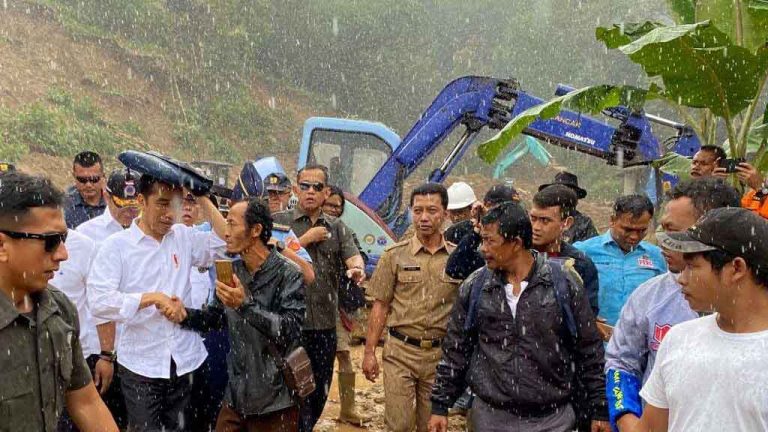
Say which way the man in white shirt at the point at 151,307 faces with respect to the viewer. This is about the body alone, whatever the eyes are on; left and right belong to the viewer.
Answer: facing the viewer and to the right of the viewer

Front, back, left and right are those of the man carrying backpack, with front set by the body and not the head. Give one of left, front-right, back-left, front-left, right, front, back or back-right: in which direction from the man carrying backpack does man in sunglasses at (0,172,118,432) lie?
front-right

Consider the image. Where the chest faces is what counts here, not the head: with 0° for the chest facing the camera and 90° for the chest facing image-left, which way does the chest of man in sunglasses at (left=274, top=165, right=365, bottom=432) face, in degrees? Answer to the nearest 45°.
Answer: approximately 0°

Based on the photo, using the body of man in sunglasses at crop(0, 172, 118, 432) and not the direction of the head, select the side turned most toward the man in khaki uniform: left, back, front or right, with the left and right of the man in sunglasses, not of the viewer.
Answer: left

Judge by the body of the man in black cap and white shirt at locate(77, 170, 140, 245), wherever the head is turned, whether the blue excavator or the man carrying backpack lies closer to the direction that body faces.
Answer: the man carrying backpack

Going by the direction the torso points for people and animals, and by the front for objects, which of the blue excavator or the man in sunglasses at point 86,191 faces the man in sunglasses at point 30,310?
the man in sunglasses at point 86,191

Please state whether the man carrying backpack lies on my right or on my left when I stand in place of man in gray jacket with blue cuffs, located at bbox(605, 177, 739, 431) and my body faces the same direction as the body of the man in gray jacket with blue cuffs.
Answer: on my right

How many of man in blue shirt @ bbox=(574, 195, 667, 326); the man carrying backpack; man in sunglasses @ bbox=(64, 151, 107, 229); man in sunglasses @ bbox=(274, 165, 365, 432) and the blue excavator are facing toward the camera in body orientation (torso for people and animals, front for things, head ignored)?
4

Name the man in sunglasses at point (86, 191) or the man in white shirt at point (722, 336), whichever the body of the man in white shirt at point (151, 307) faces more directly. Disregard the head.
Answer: the man in white shirt

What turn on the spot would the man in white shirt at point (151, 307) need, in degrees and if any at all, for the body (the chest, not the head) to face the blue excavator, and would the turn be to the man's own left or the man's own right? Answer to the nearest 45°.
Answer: approximately 90° to the man's own left

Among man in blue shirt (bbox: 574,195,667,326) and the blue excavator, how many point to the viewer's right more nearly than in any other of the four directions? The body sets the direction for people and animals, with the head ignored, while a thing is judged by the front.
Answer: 1

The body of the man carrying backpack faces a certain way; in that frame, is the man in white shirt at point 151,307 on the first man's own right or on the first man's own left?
on the first man's own right

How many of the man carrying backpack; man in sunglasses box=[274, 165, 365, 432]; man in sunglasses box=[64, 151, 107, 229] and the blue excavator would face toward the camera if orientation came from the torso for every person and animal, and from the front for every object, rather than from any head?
3

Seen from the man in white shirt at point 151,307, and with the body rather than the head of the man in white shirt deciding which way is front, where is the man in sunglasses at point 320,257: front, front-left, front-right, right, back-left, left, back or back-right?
left

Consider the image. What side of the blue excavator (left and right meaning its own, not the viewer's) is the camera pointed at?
right
